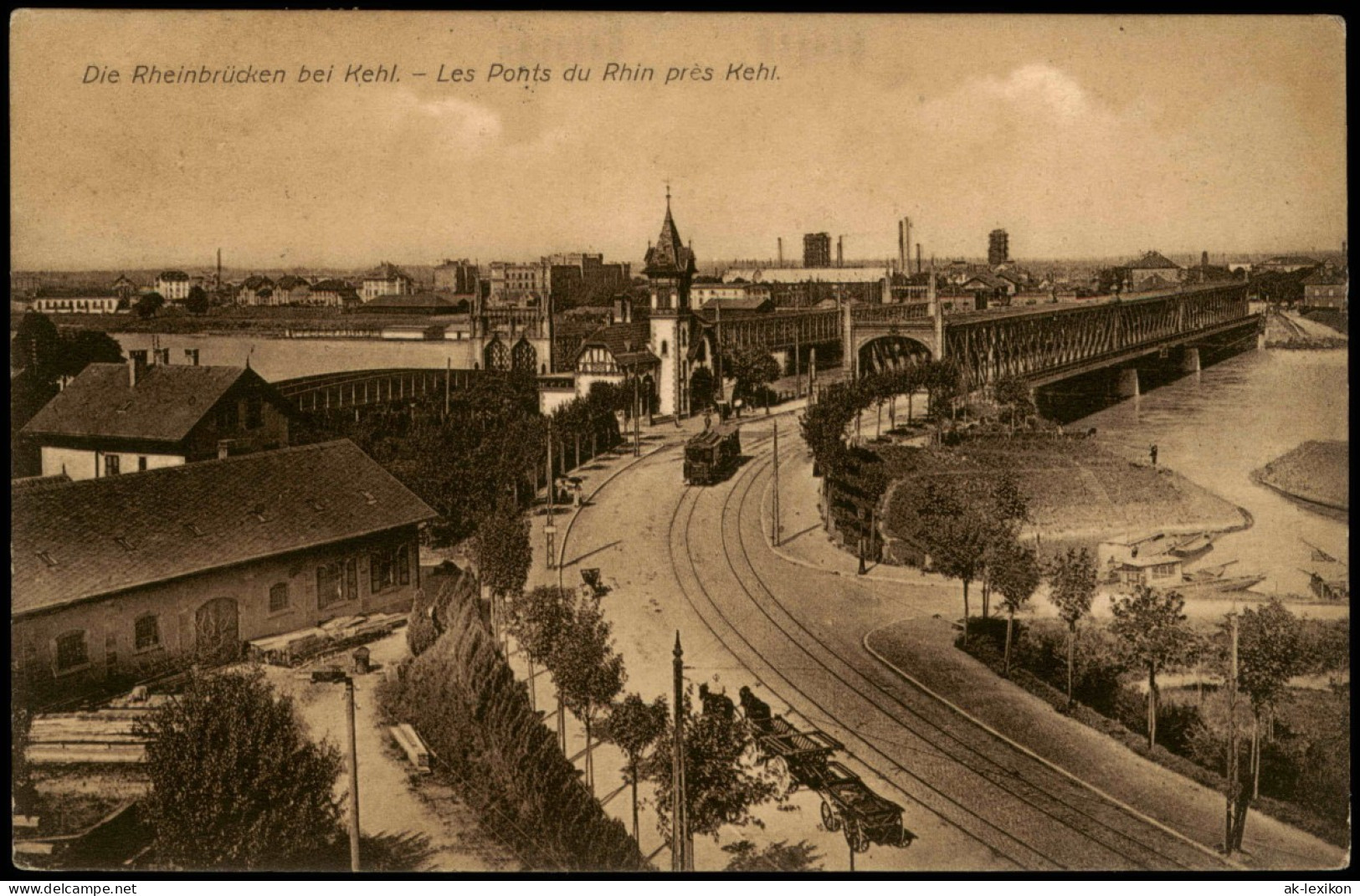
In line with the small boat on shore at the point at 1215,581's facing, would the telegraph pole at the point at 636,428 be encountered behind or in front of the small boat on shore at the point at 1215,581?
behind

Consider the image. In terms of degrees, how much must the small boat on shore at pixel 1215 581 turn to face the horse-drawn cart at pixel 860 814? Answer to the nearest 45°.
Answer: approximately 135° to its right

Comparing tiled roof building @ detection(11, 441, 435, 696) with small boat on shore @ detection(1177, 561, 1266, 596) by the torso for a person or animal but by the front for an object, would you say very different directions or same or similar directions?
same or similar directions

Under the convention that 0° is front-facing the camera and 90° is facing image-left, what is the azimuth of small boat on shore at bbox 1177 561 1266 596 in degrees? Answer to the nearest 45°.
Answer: approximately 270°

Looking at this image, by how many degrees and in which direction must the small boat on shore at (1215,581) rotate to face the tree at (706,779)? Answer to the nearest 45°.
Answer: approximately 135° to its right

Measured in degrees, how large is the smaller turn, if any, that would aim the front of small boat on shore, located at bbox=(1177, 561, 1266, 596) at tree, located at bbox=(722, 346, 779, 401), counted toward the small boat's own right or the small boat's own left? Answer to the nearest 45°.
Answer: approximately 135° to the small boat's own left
